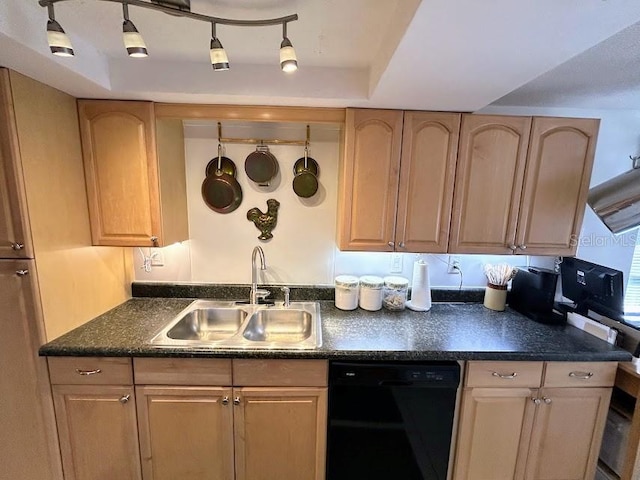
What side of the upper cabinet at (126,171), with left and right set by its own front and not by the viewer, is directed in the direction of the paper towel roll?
left

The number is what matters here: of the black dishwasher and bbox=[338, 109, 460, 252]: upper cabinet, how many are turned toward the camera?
2

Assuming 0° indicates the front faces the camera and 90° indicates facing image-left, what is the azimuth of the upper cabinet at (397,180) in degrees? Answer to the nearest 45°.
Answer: approximately 0°

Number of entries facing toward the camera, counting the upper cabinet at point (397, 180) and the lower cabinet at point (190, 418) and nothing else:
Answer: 2

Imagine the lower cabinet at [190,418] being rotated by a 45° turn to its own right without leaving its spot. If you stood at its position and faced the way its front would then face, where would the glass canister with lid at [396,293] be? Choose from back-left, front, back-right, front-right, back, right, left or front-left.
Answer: back-left

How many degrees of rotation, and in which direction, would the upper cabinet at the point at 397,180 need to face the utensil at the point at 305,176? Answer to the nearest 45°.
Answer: approximately 90° to its right
